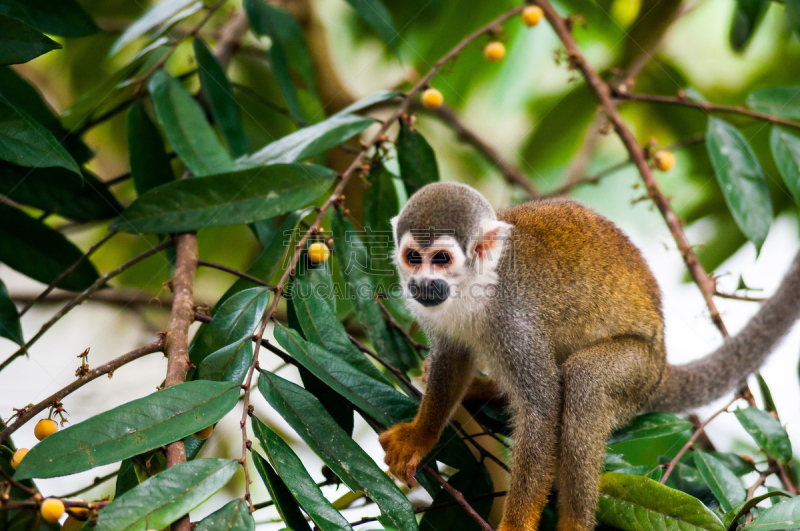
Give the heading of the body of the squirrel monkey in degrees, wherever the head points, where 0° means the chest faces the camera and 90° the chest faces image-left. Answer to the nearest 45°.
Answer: approximately 45°

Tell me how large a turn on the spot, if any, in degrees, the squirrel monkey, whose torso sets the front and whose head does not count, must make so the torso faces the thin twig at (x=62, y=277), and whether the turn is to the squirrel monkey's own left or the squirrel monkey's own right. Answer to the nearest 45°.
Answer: approximately 45° to the squirrel monkey's own right
